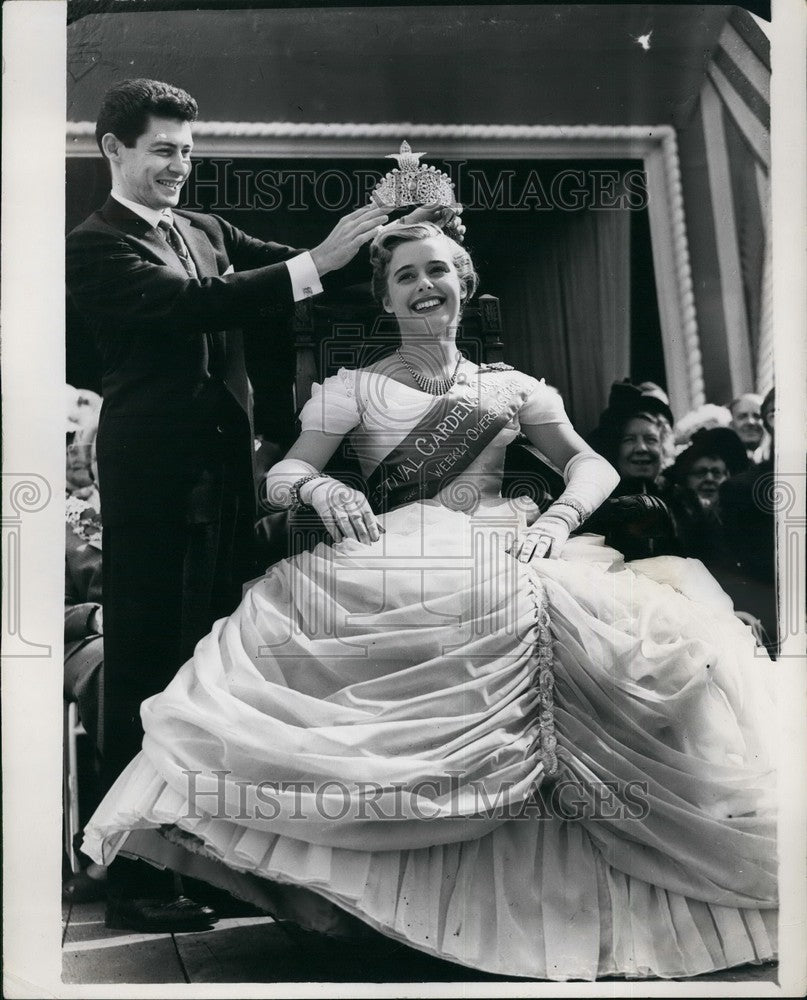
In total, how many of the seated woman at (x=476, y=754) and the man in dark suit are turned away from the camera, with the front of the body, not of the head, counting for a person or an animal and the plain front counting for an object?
0

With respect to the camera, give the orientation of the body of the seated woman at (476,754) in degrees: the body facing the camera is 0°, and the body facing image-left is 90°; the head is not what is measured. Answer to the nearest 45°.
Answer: approximately 0°

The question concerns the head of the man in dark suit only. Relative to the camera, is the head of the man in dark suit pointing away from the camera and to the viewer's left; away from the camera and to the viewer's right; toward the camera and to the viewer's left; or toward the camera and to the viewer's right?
toward the camera and to the viewer's right

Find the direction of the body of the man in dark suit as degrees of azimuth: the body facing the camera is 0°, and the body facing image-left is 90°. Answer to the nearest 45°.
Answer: approximately 315°

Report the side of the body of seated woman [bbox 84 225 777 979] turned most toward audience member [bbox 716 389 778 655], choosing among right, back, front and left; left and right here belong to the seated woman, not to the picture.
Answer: left

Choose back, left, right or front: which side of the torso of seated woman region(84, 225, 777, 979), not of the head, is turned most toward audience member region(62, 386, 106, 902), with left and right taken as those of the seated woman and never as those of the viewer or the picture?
right
